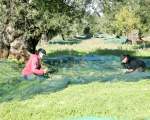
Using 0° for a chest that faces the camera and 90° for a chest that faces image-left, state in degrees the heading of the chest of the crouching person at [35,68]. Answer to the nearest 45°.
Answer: approximately 270°

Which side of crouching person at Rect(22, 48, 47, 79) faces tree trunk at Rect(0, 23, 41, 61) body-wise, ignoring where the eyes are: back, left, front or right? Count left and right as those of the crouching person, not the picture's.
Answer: left

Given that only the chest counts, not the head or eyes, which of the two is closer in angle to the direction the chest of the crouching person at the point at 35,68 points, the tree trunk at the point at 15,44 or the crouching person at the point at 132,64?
the crouching person
